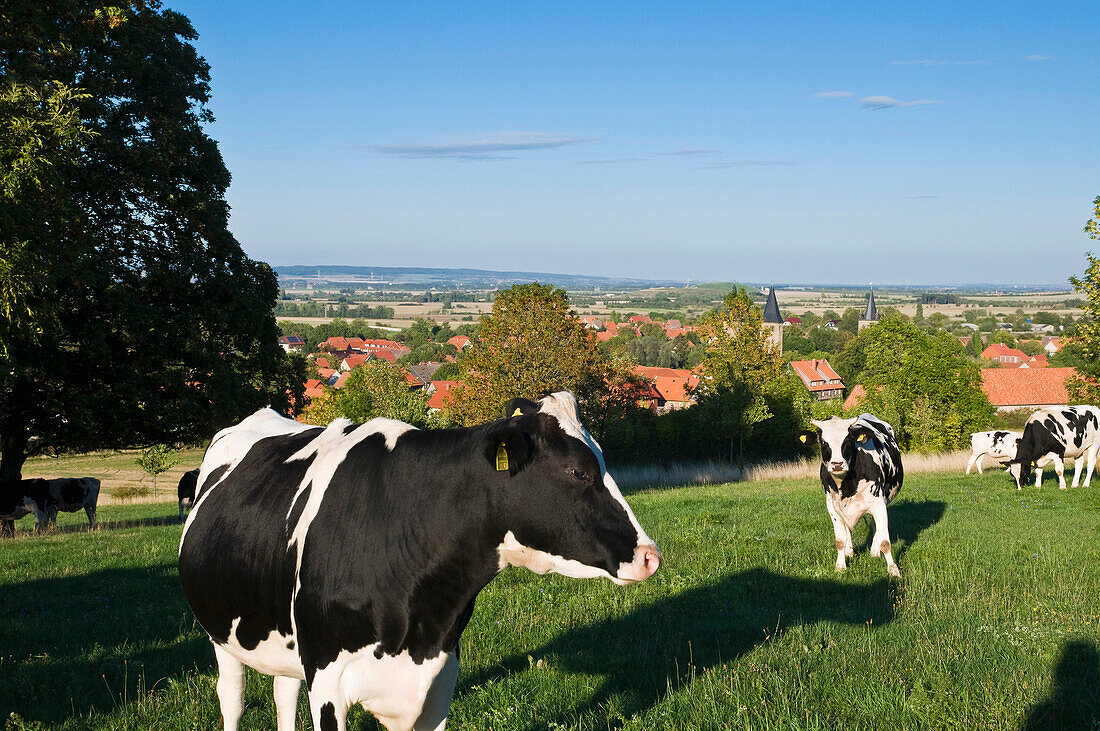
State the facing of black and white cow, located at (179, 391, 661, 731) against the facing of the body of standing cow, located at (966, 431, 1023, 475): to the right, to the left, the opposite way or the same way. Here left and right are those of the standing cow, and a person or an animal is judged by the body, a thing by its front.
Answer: the same way

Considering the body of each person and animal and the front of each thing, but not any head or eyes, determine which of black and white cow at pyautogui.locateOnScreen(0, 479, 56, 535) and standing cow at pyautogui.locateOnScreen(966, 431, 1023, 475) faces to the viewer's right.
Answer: the standing cow

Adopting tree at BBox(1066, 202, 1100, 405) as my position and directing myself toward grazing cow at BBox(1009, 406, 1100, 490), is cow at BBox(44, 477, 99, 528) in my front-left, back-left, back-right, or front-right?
front-right

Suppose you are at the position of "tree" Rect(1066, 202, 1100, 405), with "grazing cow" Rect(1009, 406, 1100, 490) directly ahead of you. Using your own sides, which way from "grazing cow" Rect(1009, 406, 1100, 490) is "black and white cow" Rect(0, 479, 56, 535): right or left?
right

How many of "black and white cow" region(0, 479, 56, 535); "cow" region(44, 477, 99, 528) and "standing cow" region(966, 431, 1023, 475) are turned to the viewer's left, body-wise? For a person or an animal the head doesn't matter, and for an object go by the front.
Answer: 2

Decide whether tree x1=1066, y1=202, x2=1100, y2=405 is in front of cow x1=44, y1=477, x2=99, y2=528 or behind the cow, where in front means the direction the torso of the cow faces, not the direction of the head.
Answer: behind

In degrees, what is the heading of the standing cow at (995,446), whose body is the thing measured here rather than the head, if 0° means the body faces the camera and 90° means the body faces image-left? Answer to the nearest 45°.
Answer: approximately 270°

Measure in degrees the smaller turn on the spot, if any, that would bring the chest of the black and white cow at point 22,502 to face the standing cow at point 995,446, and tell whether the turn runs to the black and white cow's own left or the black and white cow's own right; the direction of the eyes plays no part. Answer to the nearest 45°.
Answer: approximately 180°

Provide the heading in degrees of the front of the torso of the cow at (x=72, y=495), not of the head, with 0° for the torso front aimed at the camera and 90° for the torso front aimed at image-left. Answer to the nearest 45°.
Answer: approximately 90°

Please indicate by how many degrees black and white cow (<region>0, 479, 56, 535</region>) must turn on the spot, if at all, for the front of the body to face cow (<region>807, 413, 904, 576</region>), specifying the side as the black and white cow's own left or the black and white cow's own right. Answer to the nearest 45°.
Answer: approximately 135° to the black and white cow's own left

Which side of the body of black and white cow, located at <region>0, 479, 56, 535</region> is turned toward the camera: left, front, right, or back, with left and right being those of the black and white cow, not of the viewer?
left

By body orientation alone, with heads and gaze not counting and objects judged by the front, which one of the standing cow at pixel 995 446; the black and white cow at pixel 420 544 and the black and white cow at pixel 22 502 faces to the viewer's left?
the black and white cow at pixel 22 502

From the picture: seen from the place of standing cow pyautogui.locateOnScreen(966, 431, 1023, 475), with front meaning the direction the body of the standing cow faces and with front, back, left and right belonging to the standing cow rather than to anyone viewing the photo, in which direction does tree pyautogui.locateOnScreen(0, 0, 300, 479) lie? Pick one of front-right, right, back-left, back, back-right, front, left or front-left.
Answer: back-right

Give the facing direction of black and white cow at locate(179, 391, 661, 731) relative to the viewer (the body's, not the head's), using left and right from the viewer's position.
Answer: facing the viewer and to the right of the viewer
